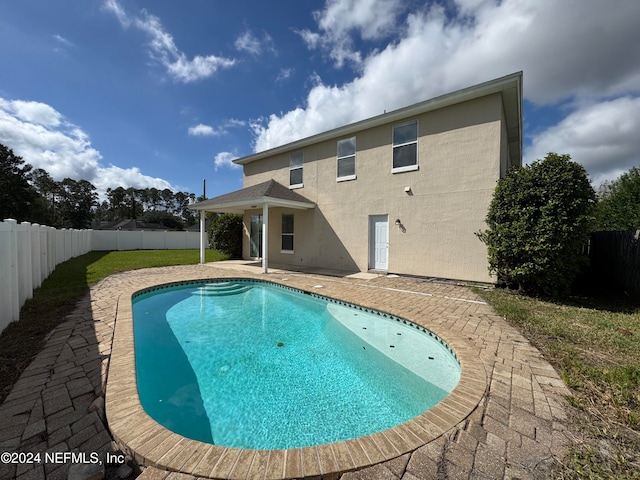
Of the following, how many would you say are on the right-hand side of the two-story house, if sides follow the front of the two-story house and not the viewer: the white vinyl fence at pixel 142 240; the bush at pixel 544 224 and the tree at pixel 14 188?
1

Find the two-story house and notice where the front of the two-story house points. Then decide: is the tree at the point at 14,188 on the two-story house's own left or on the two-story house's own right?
on the two-story house's own left

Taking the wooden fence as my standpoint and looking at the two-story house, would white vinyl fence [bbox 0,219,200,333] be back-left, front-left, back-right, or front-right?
front-left

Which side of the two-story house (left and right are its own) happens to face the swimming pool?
back

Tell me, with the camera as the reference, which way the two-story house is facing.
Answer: facing away from the viewer and to the right of the viewer

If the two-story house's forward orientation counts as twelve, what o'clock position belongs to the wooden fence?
The wooden fence is roughly at 2 o'clock from the two-story house.

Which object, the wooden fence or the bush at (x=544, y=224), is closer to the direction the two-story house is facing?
the wooden fence
